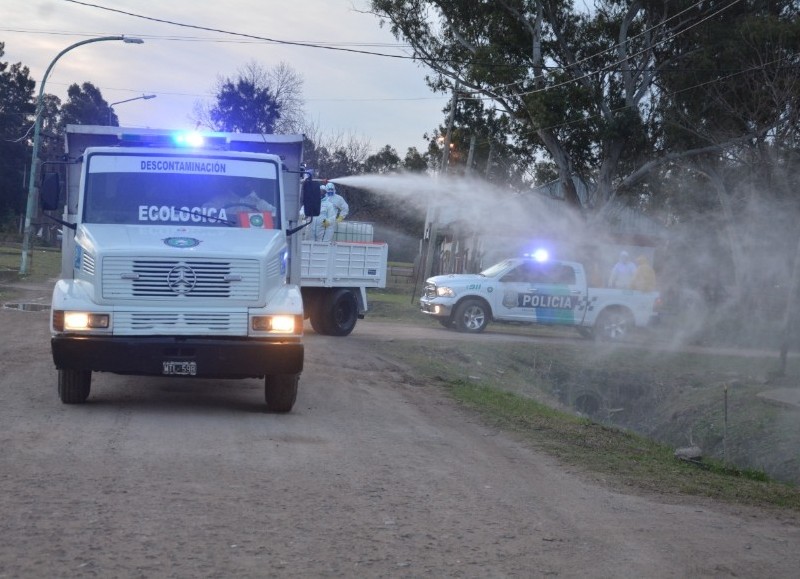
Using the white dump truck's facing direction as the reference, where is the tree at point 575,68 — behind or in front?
behind

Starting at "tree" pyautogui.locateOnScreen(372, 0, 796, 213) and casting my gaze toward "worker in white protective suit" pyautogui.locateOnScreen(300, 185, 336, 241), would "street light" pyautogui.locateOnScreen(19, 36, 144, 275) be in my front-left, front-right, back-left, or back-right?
front-right

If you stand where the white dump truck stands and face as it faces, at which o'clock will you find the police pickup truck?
The police pickup truck is roughly at 7 o'clock from the white dump truck.

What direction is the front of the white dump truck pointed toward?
toward the camera

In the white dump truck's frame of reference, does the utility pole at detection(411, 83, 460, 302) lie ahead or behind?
behind

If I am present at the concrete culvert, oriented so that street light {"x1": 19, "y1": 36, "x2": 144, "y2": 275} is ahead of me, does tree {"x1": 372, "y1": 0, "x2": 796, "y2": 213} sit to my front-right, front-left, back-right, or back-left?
front-right
